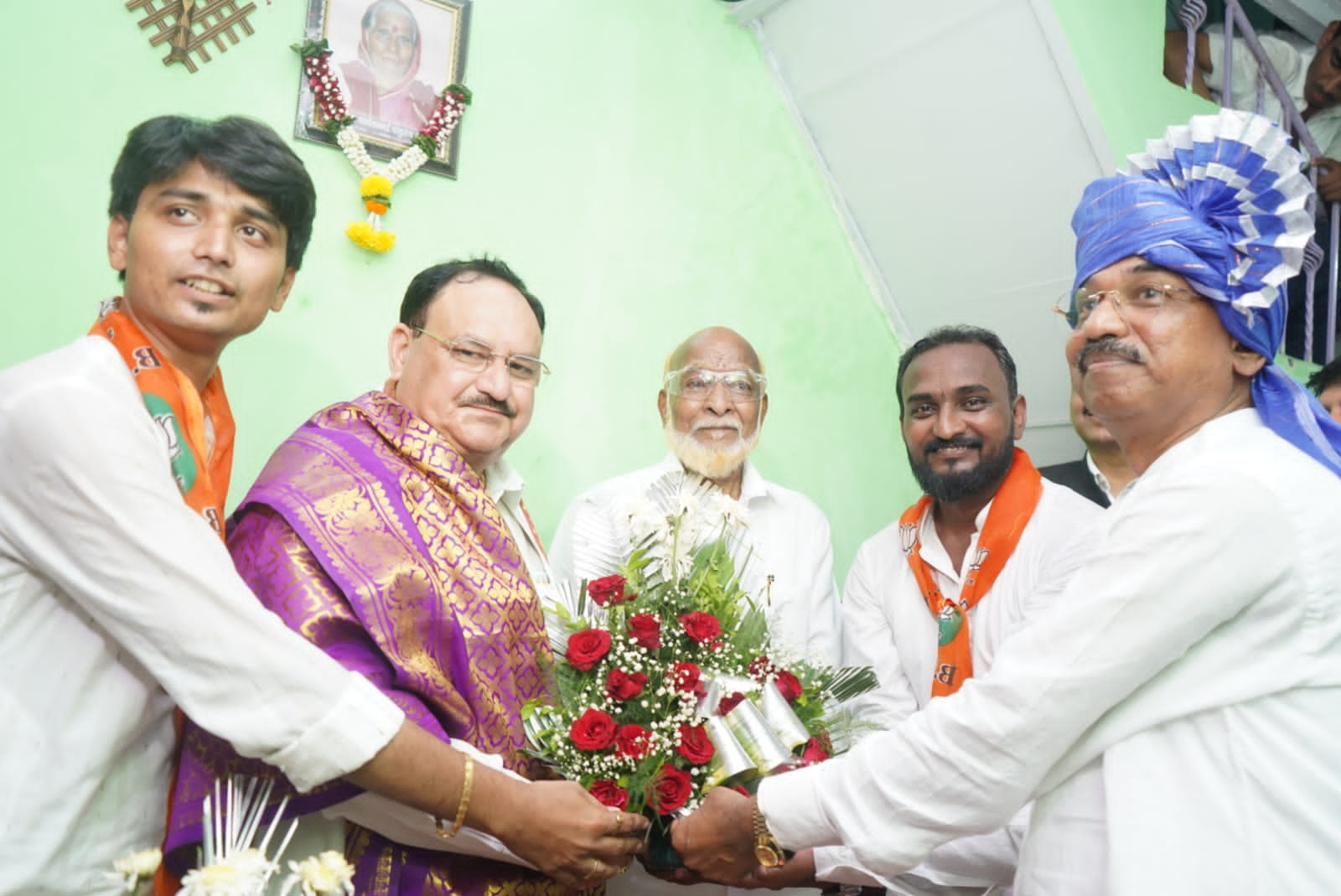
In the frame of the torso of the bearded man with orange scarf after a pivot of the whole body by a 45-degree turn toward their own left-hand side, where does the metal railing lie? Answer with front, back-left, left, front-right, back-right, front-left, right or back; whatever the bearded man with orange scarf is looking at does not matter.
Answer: left

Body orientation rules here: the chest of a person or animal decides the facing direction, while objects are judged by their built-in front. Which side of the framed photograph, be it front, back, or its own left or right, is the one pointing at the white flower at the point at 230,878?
front

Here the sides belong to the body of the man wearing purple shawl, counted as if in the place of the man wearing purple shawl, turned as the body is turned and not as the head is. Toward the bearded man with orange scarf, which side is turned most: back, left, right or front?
left

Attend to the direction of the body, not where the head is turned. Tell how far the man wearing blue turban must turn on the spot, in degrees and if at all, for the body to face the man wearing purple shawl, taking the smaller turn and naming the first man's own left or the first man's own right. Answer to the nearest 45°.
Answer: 0° — they already face them

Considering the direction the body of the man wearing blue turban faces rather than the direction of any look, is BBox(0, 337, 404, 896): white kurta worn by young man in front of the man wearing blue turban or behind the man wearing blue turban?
in front

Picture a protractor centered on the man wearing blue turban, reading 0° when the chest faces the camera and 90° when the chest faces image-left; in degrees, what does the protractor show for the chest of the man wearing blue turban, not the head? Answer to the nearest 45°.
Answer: approximately 90°

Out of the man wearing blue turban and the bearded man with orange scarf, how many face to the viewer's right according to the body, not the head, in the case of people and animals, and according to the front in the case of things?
0
